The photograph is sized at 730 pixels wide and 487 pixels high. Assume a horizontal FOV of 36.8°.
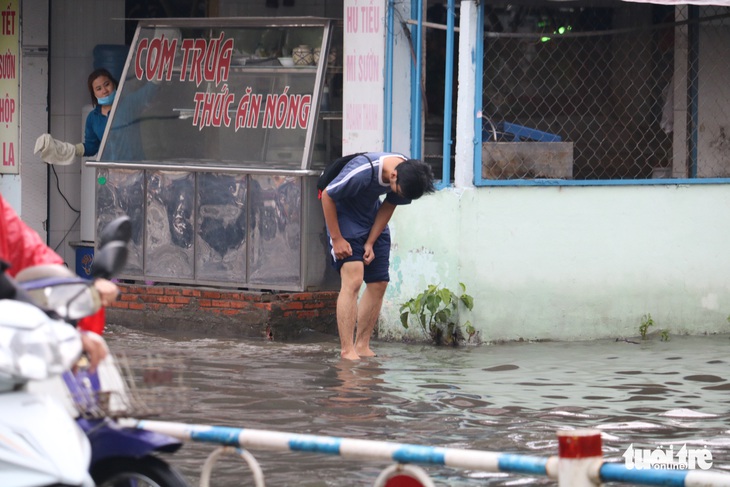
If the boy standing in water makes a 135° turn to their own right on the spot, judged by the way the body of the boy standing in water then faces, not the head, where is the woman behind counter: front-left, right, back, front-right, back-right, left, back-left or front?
front-right

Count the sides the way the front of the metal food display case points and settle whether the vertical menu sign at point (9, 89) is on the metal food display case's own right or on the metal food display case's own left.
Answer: on the metal food display case's own right

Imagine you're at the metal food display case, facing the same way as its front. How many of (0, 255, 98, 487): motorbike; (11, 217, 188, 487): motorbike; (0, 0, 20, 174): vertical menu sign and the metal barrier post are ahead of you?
3

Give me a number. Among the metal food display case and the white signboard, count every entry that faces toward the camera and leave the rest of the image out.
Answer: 2

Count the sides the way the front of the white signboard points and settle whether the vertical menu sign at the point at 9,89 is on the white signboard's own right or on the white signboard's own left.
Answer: on the white signboard's own right

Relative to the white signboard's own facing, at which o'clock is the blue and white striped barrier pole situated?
The blue and white striped barrier pole is roughly at 12 o'clock from the white signboard.

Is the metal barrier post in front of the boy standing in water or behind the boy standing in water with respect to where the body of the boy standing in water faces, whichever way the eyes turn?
in front

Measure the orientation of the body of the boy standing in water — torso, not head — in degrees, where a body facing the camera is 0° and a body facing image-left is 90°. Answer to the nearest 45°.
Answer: approximately 315°
